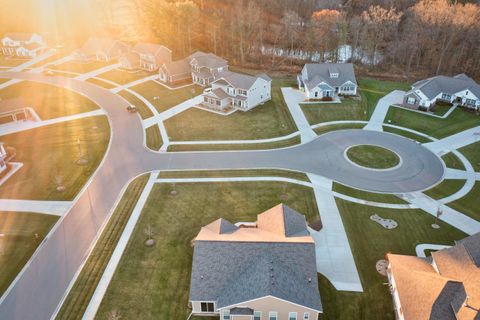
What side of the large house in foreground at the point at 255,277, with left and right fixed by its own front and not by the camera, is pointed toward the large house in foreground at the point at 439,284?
right

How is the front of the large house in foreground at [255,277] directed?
away from the camera
